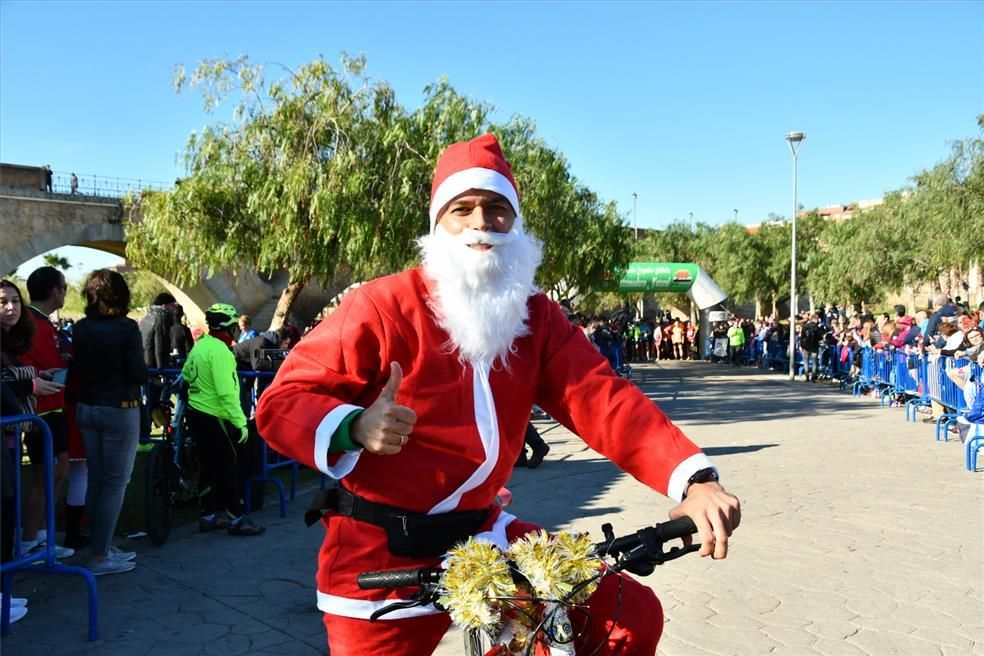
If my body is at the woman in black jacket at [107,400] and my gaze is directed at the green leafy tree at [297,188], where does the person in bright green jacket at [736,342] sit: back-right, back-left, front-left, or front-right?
front-right

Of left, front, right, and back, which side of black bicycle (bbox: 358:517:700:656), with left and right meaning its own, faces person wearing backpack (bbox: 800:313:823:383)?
back

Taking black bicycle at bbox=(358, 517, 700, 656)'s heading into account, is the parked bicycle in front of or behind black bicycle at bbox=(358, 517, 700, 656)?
behind

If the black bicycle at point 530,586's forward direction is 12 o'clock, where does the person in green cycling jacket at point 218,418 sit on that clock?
The person in green cycling jacket is roughly at 5 o'clock from the black bicycle.

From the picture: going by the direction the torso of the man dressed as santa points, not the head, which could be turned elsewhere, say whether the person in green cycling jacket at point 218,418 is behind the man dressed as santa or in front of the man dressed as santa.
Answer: behind

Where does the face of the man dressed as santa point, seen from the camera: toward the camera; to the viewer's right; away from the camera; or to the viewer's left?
toward the camera

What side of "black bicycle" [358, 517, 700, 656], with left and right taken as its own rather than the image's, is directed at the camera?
front

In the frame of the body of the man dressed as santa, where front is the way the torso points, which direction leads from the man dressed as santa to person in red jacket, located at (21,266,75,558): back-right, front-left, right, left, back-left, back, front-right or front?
back-right

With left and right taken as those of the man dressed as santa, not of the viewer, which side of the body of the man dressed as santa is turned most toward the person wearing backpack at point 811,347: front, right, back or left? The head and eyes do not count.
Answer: back

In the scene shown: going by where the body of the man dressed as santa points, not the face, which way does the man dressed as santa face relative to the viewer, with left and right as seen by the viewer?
facing the viewer

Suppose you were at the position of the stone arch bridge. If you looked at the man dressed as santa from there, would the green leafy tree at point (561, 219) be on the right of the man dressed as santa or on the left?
left
